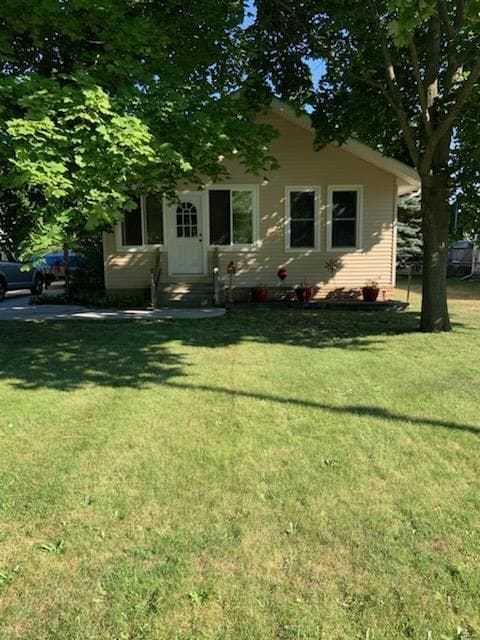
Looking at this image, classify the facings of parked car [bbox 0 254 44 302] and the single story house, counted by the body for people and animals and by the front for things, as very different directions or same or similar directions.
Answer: very different directions

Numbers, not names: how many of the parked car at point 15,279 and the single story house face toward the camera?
1

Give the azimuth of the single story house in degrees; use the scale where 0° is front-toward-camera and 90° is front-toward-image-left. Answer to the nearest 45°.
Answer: approximately 0°
